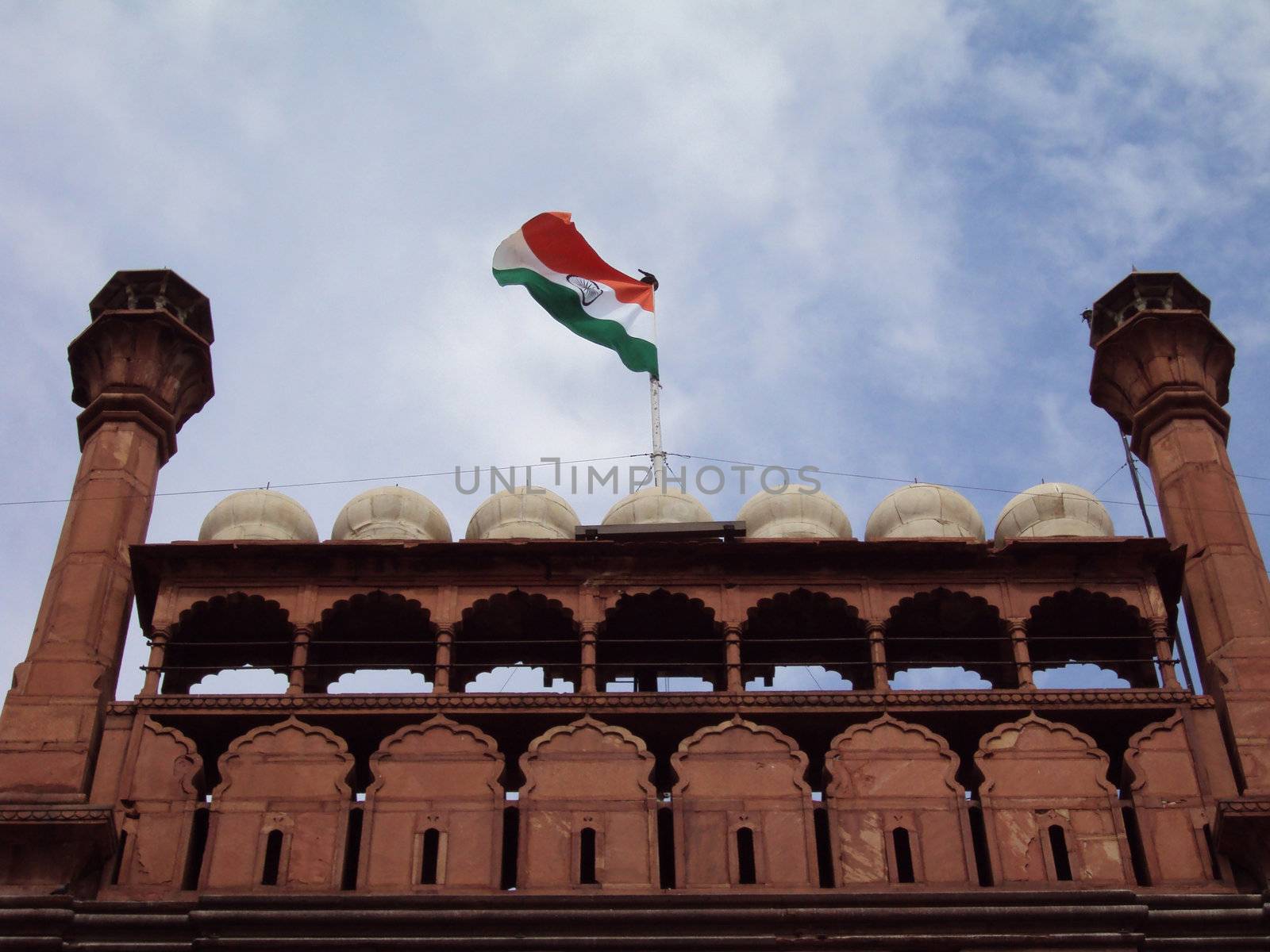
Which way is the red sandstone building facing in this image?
toward the camera
